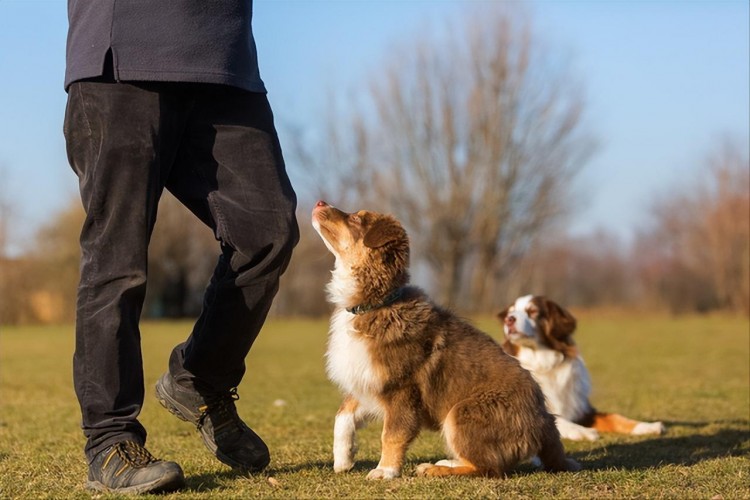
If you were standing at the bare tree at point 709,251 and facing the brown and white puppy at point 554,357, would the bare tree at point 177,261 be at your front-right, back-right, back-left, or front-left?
front-right

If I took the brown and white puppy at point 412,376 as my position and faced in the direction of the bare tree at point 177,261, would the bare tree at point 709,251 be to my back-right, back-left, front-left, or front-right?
front-right

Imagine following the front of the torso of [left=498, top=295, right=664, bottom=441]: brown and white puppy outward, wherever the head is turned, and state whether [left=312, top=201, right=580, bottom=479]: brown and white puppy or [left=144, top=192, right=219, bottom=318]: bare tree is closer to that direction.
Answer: the brown and white puppy

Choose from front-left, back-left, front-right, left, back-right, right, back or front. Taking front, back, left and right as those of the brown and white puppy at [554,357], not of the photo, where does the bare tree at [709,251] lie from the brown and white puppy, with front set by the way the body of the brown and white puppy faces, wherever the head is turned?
back-right

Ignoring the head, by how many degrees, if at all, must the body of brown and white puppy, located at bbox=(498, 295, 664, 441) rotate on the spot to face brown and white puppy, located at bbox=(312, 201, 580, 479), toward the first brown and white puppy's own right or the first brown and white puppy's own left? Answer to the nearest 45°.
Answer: approximately 45° to the first brown and white puppy's own left

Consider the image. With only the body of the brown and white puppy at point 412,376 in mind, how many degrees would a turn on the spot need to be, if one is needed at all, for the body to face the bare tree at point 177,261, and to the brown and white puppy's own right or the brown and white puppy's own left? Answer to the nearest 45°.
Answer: approximately 90° to the brown and white puppy's own right

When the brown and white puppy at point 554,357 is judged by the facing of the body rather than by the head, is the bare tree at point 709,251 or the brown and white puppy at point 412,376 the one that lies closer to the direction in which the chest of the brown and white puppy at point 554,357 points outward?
the brown and white puppy

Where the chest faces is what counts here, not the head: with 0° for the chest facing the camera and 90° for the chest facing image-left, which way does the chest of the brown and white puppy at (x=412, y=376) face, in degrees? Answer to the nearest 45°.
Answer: approximately 90°

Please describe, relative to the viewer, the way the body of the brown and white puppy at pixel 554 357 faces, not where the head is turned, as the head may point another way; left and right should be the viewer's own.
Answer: facing the viewer and to the left of the viewer

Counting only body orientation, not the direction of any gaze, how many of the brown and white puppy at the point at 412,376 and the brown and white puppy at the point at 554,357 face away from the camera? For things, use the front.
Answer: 0
